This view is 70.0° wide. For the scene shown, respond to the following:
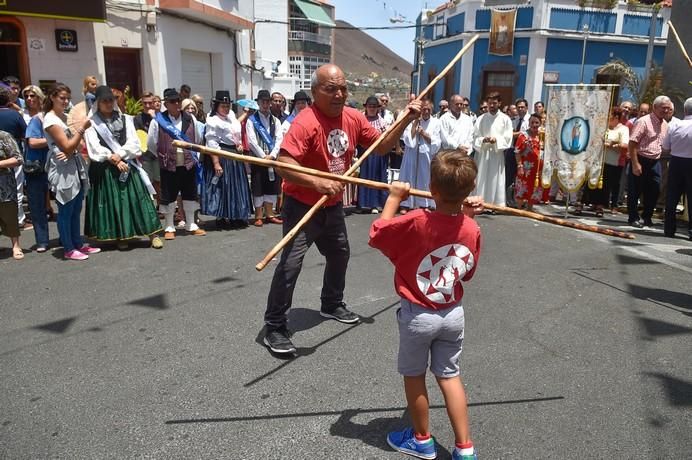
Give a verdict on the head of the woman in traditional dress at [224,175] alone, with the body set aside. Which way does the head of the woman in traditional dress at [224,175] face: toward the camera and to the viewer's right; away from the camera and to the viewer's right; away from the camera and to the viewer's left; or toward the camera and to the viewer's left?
toward the camera and to the viewer's right

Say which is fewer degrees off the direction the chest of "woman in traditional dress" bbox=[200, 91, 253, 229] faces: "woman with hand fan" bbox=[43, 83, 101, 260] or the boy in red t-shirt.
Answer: the boy in red t-shirt

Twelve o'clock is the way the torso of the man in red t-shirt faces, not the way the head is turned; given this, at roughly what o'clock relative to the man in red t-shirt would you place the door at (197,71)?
The door is roughly at 7 o'clock from the man in red t-shirt.

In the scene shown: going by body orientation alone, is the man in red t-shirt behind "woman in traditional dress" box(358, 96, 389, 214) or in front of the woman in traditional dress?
in front

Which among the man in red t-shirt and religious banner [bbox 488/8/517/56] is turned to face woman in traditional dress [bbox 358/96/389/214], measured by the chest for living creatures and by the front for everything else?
the religious banner

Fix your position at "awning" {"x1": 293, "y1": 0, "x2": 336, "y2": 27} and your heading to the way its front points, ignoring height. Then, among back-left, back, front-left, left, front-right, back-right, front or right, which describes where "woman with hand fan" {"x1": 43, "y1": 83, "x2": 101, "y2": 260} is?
front-right

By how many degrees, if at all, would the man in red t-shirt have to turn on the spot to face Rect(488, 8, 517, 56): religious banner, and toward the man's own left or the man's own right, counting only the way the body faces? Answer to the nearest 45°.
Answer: approximately 135° to the man's own left

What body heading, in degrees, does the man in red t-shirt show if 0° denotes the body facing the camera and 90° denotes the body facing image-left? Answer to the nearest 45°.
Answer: approximately 315°

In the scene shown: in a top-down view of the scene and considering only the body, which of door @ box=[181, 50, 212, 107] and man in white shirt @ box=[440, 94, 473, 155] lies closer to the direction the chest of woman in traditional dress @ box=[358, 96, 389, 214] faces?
the man in white shirt

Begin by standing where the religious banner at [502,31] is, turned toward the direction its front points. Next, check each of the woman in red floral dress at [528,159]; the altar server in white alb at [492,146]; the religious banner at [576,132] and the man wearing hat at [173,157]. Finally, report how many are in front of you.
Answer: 4
